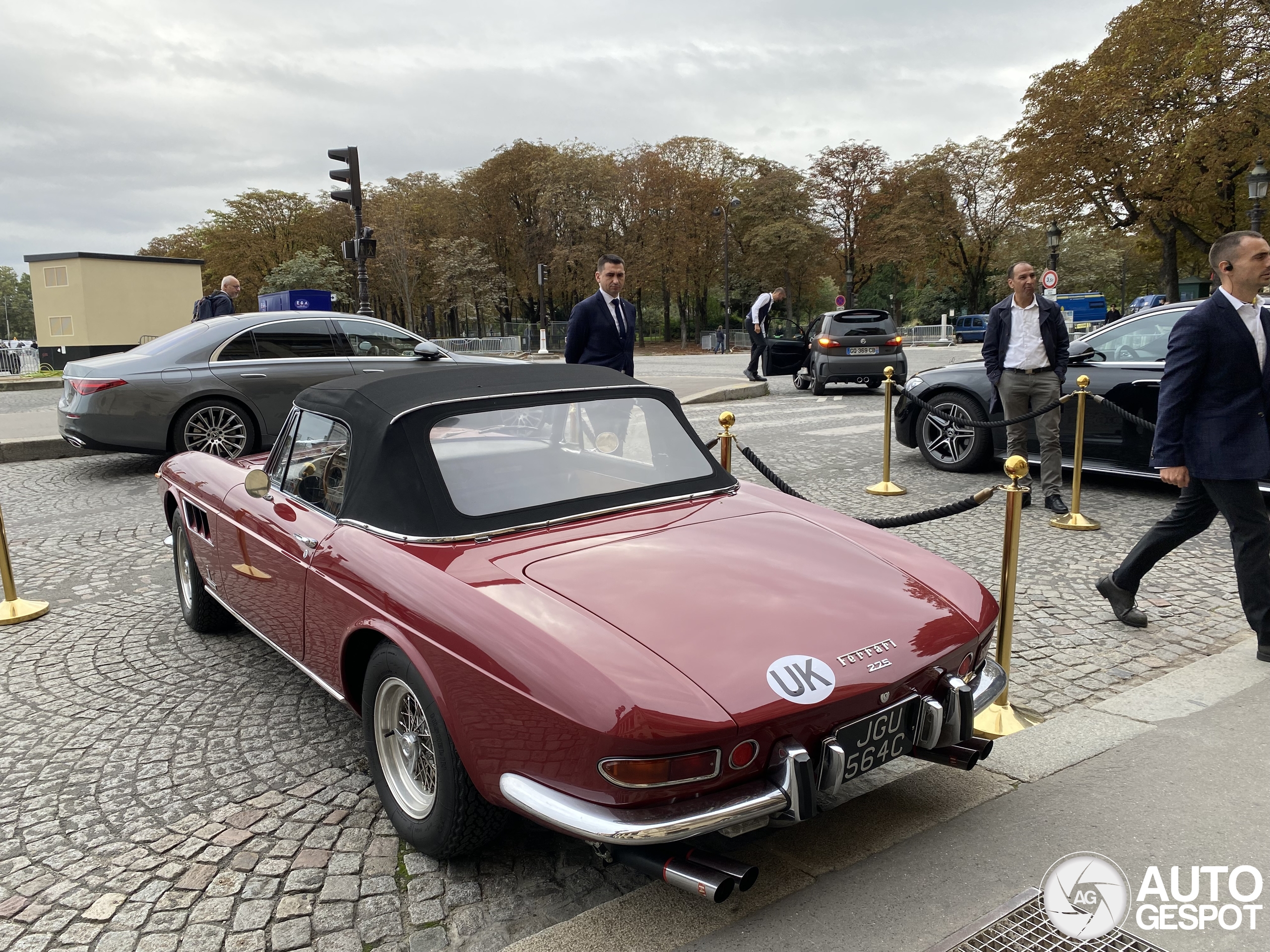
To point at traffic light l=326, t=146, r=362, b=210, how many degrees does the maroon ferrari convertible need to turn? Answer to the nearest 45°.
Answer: approximately 45° to its right

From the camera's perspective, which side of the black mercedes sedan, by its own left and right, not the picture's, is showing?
left

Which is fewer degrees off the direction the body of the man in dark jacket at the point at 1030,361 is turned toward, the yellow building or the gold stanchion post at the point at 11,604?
the gold stanchion post

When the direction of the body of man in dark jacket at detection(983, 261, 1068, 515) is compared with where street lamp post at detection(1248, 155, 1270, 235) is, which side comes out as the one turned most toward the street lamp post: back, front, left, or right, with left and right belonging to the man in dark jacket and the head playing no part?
back

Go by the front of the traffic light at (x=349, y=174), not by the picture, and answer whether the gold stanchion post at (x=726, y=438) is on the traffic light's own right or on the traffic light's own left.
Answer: on the traffic light's own left

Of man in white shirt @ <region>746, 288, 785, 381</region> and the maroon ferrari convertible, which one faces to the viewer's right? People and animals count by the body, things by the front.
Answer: the man in white shirt

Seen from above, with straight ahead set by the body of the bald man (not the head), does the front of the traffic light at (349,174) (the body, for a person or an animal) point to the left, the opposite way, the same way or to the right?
the opposite way

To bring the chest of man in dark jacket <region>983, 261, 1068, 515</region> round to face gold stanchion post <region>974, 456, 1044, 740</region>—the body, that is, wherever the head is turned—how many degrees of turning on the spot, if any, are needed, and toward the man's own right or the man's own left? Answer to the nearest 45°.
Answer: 0° — they already face it

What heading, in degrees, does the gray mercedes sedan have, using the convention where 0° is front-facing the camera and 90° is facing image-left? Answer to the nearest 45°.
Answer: approximately 270°

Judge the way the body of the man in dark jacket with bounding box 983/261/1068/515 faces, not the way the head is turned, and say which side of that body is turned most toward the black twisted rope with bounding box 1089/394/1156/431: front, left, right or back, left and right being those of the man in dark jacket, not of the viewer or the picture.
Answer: left

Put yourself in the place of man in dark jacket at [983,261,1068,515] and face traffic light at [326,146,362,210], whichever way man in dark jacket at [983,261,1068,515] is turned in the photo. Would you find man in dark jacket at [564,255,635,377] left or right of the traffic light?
left

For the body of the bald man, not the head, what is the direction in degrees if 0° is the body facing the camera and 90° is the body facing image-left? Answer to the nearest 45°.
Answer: approximately 270°

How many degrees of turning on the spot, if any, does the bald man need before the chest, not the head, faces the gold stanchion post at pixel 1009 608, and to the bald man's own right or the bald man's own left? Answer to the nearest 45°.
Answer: approximately 90° to the bald man's own right

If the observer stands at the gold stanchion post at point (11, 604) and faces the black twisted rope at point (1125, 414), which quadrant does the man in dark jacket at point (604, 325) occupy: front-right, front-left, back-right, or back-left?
front-left
